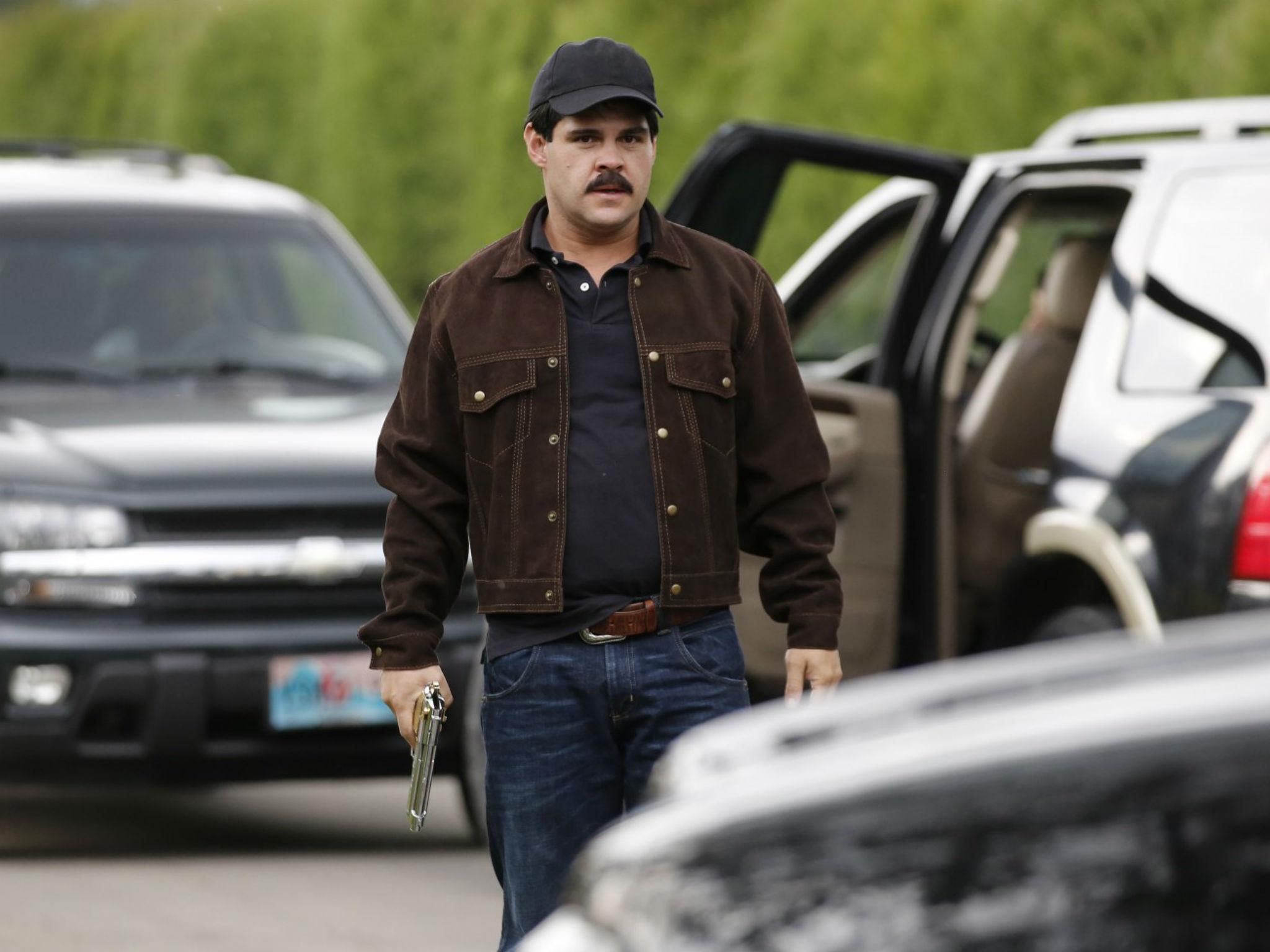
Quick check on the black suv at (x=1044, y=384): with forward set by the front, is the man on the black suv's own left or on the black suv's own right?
on the black suv's own left

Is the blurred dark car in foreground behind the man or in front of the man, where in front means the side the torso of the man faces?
in front

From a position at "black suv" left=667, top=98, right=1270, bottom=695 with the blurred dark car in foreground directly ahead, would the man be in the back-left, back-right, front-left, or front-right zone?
front-right

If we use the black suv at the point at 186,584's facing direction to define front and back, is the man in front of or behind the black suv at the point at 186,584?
in front

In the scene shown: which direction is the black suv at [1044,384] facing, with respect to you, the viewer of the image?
facing away from the viewer and to the left of the viewer

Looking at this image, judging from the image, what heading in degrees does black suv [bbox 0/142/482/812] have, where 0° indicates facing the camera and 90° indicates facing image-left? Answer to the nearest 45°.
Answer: approximately 315°

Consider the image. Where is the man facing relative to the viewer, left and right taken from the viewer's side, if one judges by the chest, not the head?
facing the viewer

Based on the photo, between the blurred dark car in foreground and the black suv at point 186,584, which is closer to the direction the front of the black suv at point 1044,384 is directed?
the black suv

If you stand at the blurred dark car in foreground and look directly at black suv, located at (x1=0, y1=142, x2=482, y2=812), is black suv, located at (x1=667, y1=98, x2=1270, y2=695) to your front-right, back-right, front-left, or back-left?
front-right

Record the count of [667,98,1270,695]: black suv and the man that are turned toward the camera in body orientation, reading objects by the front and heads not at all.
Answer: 1
